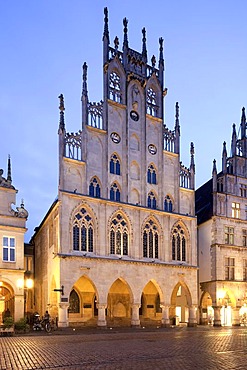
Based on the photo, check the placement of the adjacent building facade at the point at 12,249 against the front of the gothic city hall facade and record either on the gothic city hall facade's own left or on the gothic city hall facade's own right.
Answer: on the gothic city hall facade's own right

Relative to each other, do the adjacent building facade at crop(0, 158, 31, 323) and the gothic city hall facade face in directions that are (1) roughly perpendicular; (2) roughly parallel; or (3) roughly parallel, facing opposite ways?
roughly parallel

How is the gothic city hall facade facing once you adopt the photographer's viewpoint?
facing the viewer and to the right of the viewer

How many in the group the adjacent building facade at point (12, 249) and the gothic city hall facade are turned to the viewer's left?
0

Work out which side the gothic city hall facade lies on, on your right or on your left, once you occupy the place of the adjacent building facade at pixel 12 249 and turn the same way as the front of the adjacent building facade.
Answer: on your left
